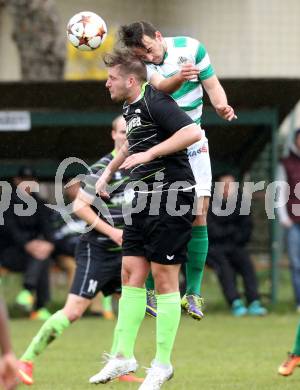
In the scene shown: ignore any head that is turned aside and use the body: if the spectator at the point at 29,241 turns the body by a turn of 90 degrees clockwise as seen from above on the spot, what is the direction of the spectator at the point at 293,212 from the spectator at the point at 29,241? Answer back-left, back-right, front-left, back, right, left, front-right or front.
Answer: back-left

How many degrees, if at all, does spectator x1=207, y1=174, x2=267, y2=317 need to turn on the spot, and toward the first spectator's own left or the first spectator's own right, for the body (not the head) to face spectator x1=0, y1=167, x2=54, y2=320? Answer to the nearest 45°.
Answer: approximately 135° to the first spectator's own right

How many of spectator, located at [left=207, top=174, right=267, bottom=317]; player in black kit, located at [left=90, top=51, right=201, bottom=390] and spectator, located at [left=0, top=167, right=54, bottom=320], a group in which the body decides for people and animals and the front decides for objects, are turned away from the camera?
0

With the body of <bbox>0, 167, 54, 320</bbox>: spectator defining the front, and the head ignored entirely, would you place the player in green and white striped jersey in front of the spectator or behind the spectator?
in front

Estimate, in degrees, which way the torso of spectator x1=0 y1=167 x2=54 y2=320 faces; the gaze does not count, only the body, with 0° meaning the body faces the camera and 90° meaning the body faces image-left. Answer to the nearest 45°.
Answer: approximately 315°

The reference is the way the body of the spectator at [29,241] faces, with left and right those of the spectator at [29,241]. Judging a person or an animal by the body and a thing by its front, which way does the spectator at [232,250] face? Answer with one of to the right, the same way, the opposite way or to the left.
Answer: the same way

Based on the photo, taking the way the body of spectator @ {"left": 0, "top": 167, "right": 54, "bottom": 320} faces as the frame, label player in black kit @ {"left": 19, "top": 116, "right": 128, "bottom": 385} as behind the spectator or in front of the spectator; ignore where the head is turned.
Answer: in front

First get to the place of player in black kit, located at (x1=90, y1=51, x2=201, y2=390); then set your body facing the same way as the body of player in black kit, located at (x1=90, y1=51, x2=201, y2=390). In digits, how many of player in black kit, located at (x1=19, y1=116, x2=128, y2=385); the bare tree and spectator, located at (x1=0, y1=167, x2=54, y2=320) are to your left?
0

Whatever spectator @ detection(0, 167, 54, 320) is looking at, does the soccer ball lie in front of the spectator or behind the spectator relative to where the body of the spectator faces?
in front

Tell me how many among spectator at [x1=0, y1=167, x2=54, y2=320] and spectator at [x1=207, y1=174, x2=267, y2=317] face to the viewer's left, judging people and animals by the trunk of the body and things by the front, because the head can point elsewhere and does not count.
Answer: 0

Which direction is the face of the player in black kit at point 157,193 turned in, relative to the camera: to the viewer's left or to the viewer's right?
to the viewer's left

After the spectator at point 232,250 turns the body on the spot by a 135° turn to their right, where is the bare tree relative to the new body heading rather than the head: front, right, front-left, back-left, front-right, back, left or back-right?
front-right

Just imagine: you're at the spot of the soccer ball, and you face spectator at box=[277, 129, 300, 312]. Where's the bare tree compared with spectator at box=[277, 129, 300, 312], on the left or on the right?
left

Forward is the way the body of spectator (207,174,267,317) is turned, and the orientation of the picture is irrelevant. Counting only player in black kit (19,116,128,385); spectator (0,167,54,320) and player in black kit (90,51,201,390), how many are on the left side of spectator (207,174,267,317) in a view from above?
0
